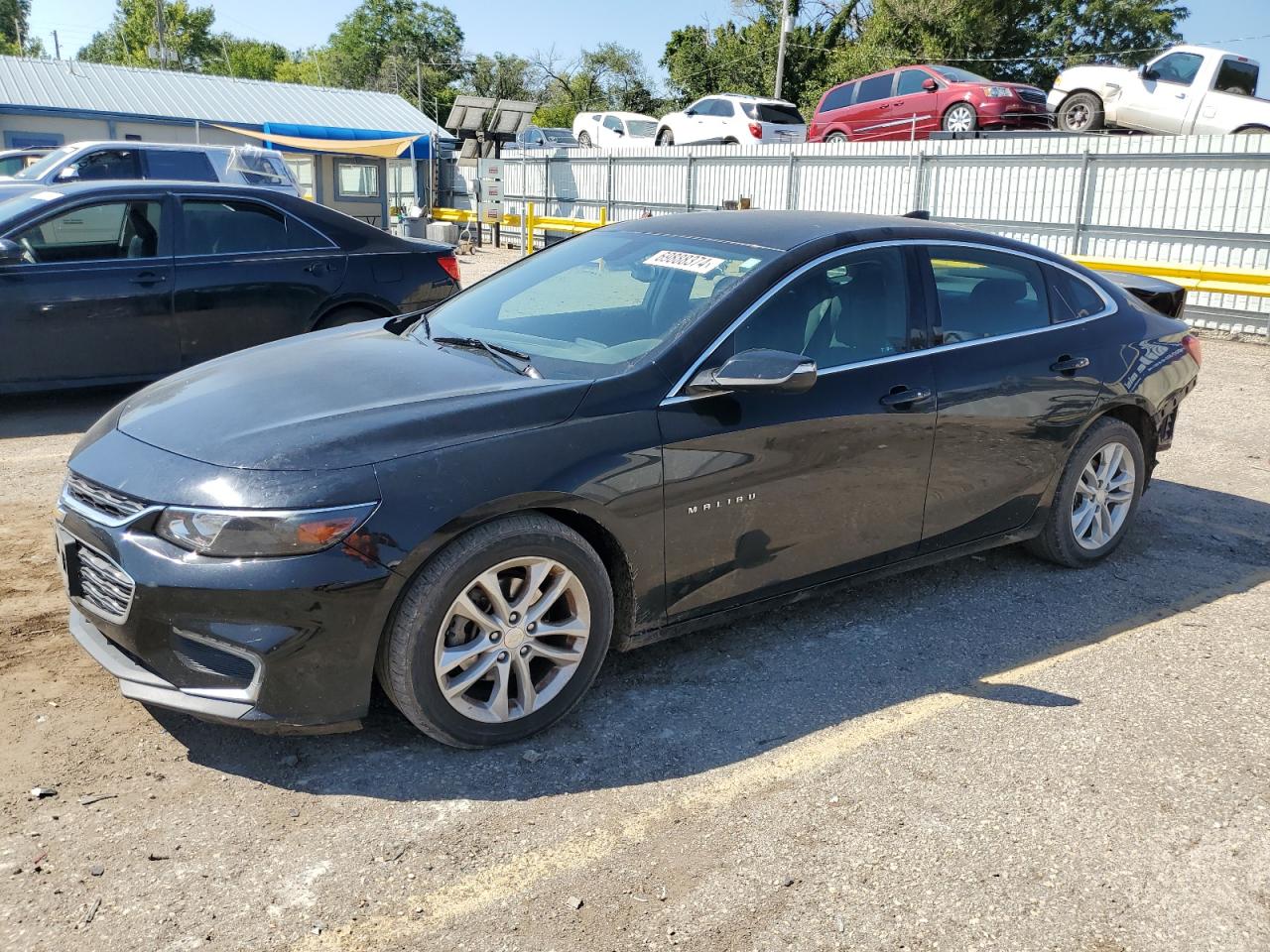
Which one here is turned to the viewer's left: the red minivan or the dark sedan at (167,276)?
the dark sedan

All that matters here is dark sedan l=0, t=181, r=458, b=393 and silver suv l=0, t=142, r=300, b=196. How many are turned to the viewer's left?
2

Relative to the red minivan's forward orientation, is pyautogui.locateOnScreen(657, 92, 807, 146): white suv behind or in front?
behind

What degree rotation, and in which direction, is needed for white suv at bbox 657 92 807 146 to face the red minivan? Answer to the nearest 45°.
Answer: approximately 180°

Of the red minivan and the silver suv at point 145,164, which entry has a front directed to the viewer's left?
the silver suv

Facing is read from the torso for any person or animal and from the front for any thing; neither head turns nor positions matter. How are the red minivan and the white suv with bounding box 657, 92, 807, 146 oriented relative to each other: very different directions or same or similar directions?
very different directions

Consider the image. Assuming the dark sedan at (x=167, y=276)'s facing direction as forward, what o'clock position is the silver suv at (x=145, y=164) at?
The silver suv is roughly at 3 o'clock from the dark sedan.

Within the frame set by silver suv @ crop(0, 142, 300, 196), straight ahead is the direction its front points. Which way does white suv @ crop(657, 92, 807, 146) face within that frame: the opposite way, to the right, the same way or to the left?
to the right

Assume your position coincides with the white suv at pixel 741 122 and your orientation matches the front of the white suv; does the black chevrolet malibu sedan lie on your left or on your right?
on your left

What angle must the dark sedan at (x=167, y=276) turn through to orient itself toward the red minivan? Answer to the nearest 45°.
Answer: approximately 135° to its right

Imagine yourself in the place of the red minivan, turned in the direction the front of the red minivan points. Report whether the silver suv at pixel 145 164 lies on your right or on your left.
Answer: on your right

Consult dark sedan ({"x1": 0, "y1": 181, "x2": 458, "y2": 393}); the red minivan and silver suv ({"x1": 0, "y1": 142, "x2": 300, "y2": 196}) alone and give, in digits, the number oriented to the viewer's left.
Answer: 2

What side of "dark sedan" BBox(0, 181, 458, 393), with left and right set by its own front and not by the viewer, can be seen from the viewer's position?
left

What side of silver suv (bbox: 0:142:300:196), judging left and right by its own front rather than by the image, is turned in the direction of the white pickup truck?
back

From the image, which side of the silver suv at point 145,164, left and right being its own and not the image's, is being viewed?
left
